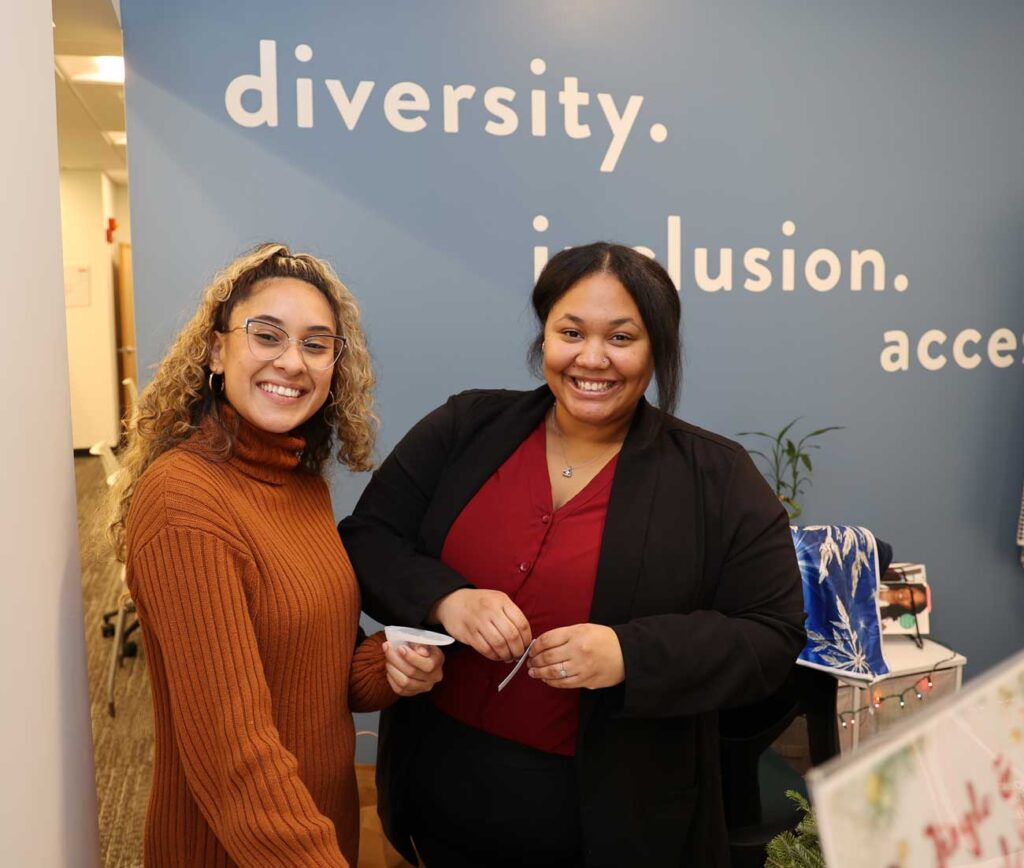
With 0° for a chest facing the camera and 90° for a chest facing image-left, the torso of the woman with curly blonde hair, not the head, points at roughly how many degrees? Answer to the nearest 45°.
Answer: approximately 315°

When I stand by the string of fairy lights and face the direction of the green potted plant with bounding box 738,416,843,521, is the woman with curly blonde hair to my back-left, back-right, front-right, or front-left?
back-left

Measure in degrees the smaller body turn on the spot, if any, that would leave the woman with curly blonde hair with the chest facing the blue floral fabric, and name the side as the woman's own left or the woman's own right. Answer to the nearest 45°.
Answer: approximately 90° to the woman's own left

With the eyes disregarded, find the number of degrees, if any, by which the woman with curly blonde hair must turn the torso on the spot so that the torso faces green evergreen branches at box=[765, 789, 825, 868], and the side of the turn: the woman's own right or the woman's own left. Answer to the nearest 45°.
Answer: approximately 45° to the woman's own left

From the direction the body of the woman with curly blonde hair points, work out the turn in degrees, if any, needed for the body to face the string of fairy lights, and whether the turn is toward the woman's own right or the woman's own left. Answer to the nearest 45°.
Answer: approximately 90° to the woman's own left

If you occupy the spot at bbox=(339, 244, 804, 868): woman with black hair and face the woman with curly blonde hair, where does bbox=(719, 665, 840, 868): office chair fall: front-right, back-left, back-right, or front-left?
back-right

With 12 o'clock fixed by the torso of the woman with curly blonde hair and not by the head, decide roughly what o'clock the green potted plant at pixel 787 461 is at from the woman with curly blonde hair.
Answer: The green potted plant is roughly at 9 o'clock from the woman with curly blonde hair.

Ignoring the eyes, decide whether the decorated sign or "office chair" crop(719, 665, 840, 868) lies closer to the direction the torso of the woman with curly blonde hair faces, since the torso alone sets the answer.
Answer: the decorated sign

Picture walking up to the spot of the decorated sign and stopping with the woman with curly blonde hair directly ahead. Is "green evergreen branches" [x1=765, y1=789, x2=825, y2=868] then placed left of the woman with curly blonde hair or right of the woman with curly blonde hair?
right
